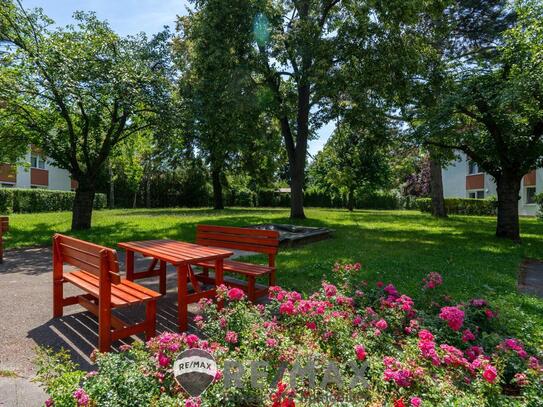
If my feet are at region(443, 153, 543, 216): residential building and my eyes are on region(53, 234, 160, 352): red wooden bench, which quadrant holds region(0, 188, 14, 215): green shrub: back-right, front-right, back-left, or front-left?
front-right

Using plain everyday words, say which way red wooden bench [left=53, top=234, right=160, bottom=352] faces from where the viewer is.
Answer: facing away from the viewer and to the right of the viewer

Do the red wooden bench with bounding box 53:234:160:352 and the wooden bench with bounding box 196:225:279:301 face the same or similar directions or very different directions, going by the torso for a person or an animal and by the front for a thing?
very different directions

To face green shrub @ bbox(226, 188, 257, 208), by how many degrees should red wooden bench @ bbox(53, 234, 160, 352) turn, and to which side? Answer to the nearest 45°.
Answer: approximately 45° to its left

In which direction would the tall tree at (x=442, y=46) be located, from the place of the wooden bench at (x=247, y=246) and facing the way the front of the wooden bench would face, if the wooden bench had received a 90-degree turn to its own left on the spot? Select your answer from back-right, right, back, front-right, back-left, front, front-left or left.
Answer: left

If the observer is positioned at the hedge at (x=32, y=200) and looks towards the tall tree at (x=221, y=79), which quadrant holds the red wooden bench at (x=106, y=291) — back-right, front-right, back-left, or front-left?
front-right

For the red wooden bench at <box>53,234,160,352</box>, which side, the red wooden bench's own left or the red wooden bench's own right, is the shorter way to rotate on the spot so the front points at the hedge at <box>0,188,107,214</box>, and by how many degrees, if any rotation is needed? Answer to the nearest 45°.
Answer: approximately 45° to the red wooden bench's own left

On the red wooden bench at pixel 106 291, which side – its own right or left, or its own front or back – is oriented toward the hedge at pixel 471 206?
front

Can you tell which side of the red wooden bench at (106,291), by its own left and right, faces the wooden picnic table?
front

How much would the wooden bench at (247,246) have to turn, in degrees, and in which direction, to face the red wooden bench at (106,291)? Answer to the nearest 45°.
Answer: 0° — it already faces it

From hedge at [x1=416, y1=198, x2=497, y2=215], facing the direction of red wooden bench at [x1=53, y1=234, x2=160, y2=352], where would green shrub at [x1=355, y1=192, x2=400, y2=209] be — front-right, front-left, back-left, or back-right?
back-right

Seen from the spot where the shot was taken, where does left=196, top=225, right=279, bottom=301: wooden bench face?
facing the viewer and to the left of the viewer

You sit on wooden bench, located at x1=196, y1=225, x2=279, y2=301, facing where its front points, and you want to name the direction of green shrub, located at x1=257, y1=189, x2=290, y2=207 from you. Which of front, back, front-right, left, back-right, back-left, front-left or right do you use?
back-right

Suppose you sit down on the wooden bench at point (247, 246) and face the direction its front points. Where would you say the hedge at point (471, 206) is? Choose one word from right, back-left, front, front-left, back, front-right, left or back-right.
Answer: back

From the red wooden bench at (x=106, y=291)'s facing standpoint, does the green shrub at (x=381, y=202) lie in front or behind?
in front
